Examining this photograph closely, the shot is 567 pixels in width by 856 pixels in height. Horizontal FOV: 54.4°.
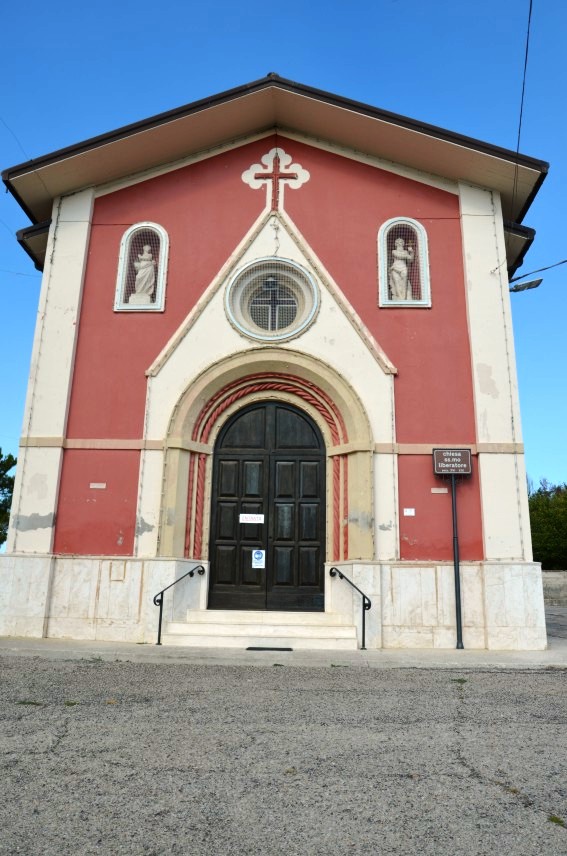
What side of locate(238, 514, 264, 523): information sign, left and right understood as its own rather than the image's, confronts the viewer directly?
front

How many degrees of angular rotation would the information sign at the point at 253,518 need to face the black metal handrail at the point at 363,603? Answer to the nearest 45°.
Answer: approximately 45° to its left

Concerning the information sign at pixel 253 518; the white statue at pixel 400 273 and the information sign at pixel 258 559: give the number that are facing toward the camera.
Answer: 3

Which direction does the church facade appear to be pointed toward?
toward the camera

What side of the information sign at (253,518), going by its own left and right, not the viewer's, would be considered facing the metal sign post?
left

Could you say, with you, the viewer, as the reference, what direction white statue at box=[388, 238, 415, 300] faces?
facing the viewer
